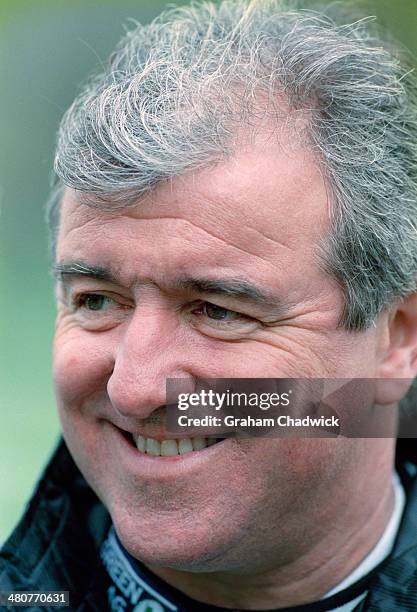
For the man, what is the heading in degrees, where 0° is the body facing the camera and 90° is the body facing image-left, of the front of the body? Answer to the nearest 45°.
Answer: approximately 45°
